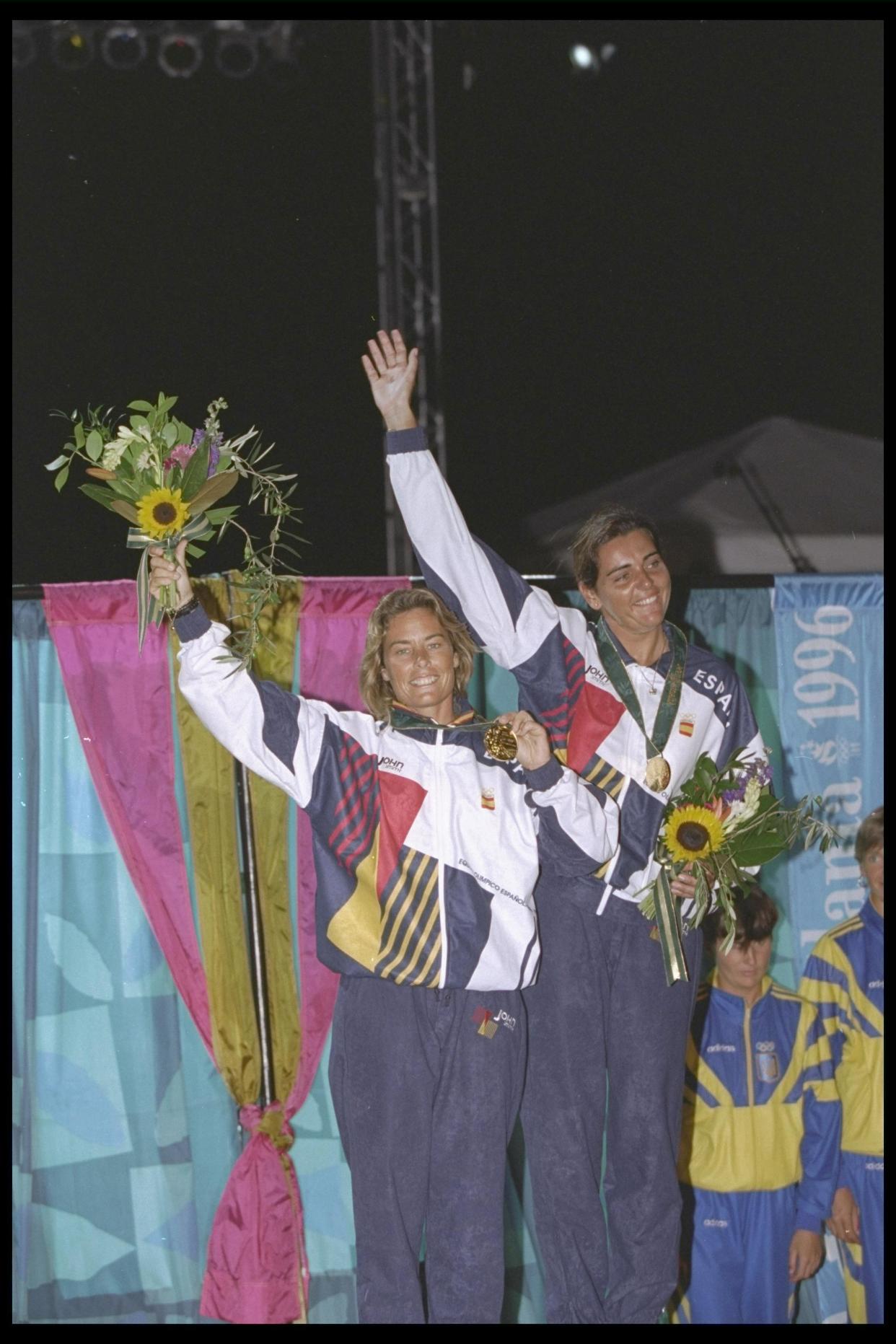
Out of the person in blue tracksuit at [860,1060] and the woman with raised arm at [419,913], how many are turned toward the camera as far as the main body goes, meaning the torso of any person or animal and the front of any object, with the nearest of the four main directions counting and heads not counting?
2

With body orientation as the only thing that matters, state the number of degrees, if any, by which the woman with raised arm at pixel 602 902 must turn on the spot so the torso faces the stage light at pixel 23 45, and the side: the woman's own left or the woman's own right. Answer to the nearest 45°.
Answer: approximately 135° to the woman's own right

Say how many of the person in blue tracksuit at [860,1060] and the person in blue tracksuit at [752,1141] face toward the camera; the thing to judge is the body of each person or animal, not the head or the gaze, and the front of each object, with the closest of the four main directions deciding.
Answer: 2

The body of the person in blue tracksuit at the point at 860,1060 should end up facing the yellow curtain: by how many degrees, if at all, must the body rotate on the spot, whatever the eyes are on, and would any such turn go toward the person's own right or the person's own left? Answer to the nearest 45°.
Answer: approximately 90° to the person's own right

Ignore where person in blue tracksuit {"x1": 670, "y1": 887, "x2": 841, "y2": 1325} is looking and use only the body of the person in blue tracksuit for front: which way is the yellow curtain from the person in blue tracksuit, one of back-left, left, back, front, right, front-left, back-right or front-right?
right

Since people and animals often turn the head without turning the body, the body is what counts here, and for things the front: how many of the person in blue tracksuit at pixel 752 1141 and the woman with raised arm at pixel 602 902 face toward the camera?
2
